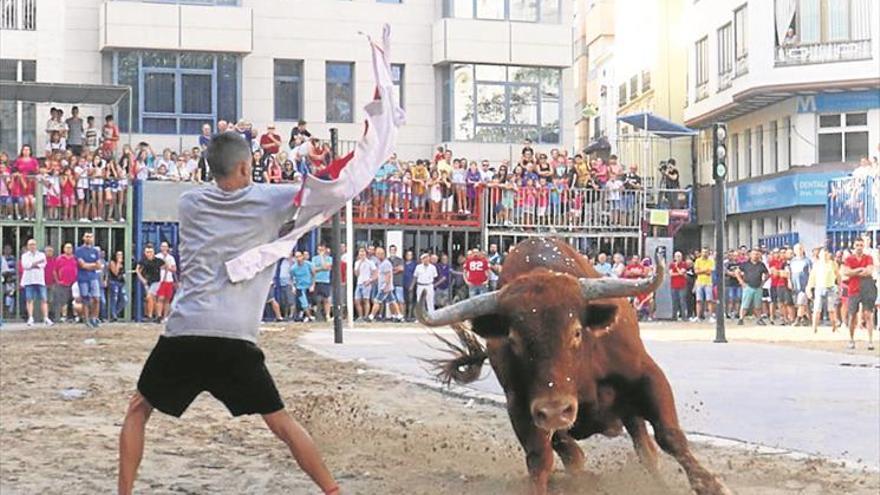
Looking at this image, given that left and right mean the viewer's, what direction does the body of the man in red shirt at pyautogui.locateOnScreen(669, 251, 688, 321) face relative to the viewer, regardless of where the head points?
facing the viewer

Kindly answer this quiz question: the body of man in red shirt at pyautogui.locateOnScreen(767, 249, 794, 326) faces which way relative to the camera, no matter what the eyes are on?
toward the camera

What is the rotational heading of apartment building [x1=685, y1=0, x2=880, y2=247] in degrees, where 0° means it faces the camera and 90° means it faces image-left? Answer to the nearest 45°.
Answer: approximately 45°

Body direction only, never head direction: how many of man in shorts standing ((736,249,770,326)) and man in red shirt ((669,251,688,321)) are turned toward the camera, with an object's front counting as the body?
2

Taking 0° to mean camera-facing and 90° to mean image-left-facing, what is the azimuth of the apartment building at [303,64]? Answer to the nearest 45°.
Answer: approximately 0°

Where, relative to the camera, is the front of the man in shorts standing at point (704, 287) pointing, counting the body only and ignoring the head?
toward the camera

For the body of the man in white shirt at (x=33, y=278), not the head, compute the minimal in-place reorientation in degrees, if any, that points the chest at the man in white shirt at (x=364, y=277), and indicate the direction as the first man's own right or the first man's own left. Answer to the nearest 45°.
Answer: approximately 90° to the first man's own left

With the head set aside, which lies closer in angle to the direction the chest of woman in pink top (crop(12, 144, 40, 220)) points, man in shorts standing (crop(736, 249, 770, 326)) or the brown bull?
the brown bull

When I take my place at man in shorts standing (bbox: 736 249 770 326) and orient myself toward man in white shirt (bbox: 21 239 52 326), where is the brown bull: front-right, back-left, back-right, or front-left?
front-left

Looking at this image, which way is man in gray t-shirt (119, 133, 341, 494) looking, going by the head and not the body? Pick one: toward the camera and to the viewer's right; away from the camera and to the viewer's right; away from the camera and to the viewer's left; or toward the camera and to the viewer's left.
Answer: away from the camera and to the viewer's right
